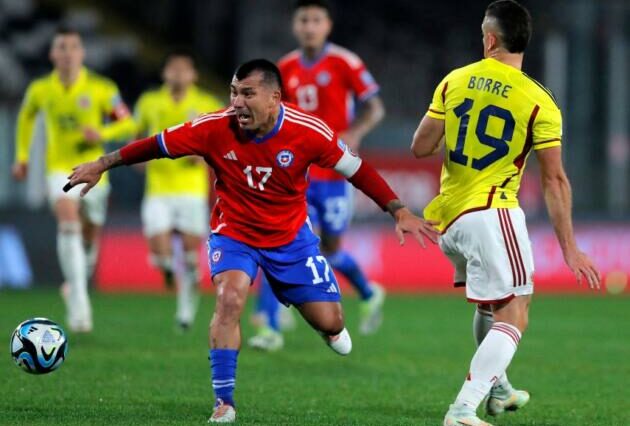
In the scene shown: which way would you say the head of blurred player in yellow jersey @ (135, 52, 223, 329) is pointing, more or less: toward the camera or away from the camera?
toward the camera

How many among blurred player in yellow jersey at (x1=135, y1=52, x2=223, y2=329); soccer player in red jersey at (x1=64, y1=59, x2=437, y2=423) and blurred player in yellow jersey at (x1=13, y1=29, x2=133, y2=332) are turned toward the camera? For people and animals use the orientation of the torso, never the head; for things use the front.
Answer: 3

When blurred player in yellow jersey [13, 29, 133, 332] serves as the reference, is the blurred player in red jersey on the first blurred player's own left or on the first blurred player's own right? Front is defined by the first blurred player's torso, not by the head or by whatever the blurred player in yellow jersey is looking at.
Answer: on the first blurred player's own left

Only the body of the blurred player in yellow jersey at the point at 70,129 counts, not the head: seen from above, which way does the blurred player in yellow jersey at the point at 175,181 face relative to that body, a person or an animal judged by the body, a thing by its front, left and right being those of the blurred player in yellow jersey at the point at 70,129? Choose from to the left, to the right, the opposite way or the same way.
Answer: the same way

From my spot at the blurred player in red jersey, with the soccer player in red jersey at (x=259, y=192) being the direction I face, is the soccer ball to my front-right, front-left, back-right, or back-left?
front-right

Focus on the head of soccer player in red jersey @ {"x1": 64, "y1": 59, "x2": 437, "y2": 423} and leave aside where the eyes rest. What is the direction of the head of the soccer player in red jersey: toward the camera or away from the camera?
toward the camera

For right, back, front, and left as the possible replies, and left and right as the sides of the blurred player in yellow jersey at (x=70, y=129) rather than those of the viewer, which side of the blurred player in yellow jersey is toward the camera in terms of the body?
front

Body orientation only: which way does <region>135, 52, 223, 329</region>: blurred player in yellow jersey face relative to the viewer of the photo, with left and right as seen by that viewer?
facing the viewer

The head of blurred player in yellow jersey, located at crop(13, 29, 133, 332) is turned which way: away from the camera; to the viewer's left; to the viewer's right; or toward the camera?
toward the camera

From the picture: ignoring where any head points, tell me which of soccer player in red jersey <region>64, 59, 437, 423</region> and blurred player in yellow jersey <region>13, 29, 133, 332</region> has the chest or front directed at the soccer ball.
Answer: the blurred player in yellow jersey

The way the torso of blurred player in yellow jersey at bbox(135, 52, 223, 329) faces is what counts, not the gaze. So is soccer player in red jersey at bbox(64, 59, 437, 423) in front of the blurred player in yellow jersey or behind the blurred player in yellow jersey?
in front

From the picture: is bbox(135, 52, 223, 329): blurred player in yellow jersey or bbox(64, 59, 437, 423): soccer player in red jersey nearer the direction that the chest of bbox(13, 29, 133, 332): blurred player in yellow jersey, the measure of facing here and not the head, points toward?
the soccer player in red jersey

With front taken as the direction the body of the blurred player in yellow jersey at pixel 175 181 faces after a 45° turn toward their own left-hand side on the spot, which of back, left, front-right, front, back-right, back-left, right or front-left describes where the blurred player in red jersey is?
front

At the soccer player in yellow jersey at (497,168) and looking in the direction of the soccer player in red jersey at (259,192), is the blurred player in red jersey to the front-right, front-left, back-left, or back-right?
front-right

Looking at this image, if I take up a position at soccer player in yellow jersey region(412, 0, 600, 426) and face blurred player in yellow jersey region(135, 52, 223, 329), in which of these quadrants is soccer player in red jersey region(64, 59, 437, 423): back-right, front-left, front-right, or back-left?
front-left

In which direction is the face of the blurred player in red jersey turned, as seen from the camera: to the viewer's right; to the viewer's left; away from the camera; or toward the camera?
toward the camera
